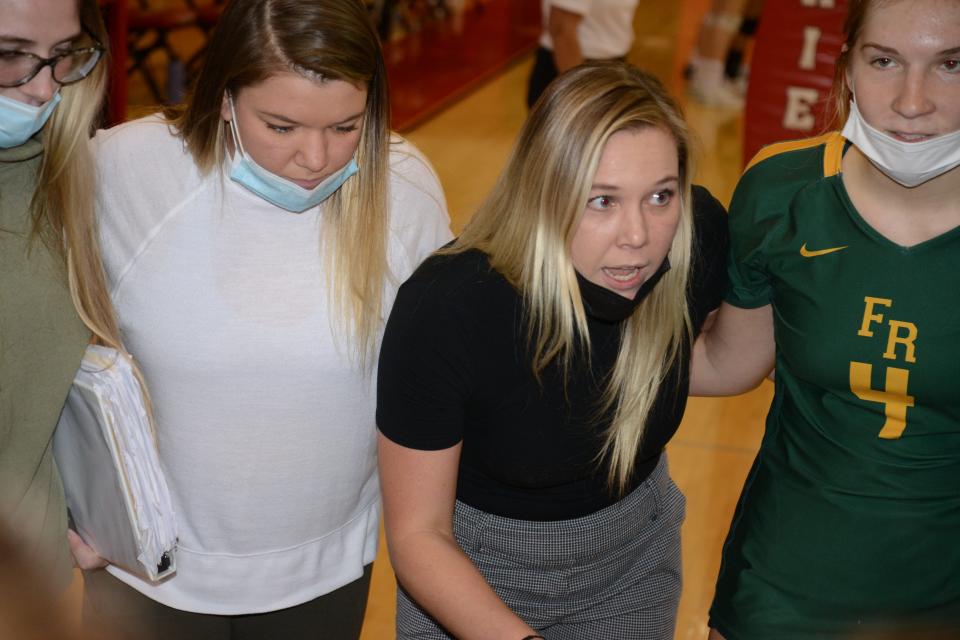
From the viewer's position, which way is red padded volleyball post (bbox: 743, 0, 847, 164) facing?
facing the viewer

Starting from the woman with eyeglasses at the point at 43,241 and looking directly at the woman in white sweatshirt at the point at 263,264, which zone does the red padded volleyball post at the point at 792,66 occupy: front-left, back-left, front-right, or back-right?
front-left

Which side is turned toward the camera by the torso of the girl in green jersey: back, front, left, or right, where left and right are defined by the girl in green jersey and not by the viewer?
front

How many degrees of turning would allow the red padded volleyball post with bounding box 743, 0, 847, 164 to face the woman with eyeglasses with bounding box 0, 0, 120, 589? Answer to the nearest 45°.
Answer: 0° — it already faces them

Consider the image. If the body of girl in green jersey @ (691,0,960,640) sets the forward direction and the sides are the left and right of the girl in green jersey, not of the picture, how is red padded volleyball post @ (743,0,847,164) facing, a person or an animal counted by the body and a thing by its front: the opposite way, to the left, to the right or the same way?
the same way

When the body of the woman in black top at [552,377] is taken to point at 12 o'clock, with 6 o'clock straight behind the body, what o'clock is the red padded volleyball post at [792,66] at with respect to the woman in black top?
The red padded volleyball post is roughly at 8 o'clock from the woman in black top.

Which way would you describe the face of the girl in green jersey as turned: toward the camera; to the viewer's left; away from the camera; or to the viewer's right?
toward the camera

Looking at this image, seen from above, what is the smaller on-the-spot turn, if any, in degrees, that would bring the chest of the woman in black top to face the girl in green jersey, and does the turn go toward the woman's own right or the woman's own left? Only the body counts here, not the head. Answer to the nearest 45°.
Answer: approximately 45° to the woman's own left

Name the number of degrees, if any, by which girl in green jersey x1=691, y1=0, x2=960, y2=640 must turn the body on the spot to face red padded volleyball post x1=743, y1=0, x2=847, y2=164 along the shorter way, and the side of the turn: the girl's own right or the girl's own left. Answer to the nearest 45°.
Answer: approximately 180°

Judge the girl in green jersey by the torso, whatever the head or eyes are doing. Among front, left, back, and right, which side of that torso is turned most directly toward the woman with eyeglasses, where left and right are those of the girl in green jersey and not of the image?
right

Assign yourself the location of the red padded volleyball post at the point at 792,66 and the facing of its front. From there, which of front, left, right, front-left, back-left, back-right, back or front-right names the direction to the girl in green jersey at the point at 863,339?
front

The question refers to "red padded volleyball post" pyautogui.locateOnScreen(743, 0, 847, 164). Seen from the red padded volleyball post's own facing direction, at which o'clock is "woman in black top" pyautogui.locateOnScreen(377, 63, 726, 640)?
The woman in black top is roughly at 12 o'clock from the red padded volleyball post.

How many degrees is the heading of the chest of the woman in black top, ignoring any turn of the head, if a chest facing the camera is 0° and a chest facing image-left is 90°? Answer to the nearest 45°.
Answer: approximately 315°

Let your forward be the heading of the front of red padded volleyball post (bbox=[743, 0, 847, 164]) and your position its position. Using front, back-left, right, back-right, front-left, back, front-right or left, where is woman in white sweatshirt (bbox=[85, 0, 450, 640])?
front

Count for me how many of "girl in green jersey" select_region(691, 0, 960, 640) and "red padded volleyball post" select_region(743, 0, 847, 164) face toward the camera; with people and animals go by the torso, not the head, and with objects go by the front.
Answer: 2
